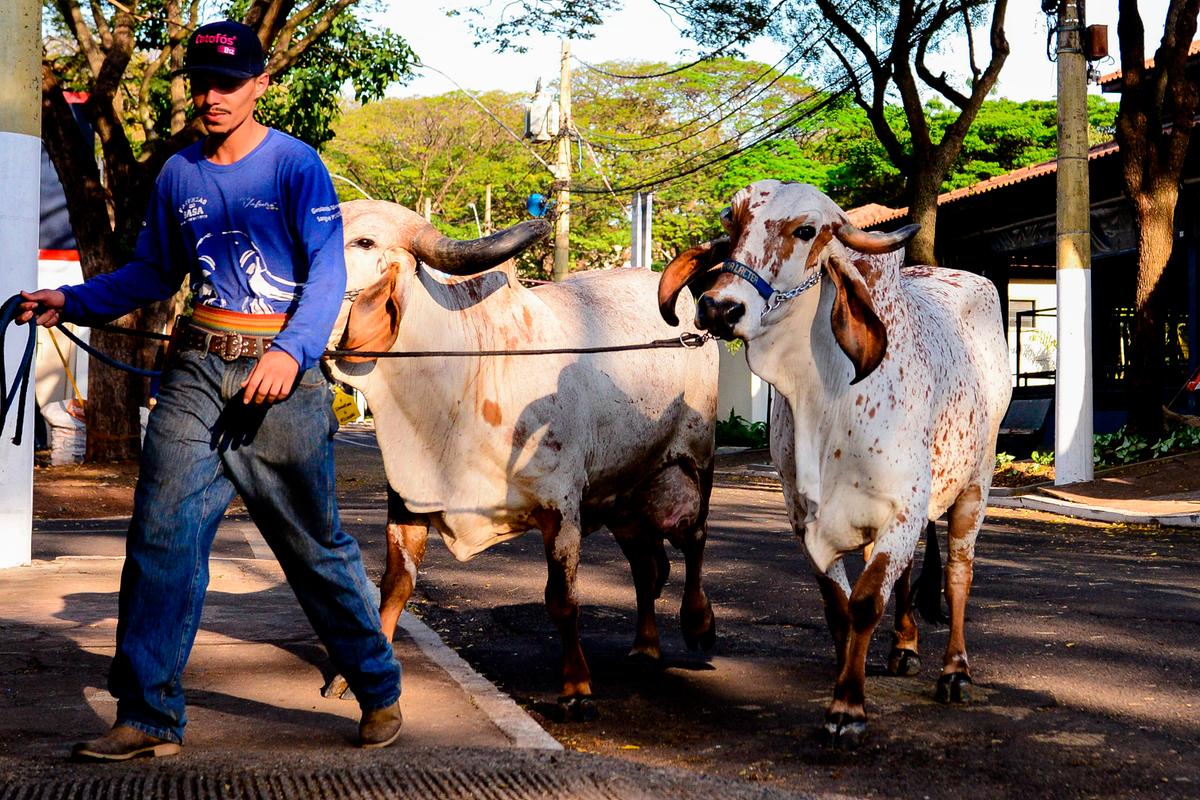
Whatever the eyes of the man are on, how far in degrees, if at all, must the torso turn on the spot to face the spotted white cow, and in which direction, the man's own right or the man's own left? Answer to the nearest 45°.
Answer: approximately 135° to the man's own left

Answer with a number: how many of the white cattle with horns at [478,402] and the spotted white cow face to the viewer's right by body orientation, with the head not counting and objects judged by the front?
0

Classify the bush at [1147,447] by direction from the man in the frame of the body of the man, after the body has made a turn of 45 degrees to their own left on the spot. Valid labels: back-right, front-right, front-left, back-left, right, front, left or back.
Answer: back-left

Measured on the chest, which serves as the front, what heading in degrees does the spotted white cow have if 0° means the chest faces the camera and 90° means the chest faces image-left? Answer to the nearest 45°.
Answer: approximately 45°

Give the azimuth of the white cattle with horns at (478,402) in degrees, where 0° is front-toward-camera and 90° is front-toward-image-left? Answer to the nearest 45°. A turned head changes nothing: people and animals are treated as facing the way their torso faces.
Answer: approximately 45°

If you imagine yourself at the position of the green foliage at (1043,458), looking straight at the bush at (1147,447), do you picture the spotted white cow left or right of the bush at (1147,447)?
right

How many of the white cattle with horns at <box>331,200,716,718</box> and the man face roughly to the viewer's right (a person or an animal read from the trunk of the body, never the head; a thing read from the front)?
0

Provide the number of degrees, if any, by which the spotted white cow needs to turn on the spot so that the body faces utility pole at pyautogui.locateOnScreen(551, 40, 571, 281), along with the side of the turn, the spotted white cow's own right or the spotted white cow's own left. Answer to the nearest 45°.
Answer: approximately 135° to the spotted white cow's own right

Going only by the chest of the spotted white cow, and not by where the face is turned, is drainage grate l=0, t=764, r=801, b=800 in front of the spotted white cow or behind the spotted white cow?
in front

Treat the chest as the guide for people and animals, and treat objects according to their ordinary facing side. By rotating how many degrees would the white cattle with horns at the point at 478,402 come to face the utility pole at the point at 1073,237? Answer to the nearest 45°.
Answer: approximately 180°

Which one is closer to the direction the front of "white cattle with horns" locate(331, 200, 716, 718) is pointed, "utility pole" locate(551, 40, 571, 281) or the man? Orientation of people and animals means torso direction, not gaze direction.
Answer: the man

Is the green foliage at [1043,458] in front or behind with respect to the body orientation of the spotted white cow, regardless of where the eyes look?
behind
